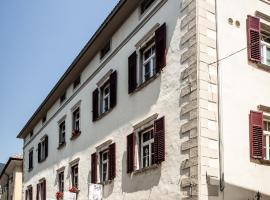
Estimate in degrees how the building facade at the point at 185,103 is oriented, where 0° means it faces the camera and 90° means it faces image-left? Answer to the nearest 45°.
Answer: approximately 45°

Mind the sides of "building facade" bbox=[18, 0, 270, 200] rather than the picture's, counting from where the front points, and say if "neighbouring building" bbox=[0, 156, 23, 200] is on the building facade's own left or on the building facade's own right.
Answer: on the building facade's own right
